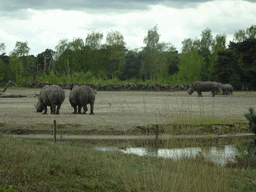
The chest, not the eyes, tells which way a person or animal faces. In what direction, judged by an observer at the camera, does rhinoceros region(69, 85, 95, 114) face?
facing away from the viewer and to the left of the viewer

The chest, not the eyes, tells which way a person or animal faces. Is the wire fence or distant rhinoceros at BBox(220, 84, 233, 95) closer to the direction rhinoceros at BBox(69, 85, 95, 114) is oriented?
the distant rhinoceros

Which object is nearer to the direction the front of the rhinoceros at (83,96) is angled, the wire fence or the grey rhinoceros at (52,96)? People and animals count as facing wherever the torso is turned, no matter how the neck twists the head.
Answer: the grey rhinoceros

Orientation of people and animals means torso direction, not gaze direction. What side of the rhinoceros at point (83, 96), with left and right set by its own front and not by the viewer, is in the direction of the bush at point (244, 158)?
back

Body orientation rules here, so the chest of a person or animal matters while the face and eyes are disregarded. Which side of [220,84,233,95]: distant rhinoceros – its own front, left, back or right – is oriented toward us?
left

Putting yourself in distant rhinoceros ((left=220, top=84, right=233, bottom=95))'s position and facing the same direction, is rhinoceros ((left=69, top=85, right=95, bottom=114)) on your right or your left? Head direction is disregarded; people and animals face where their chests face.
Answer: on your left

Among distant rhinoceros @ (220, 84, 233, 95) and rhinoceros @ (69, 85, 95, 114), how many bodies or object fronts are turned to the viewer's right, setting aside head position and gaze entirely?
0

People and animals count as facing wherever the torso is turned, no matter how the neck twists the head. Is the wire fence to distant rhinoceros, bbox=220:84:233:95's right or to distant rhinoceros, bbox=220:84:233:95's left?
on its left
